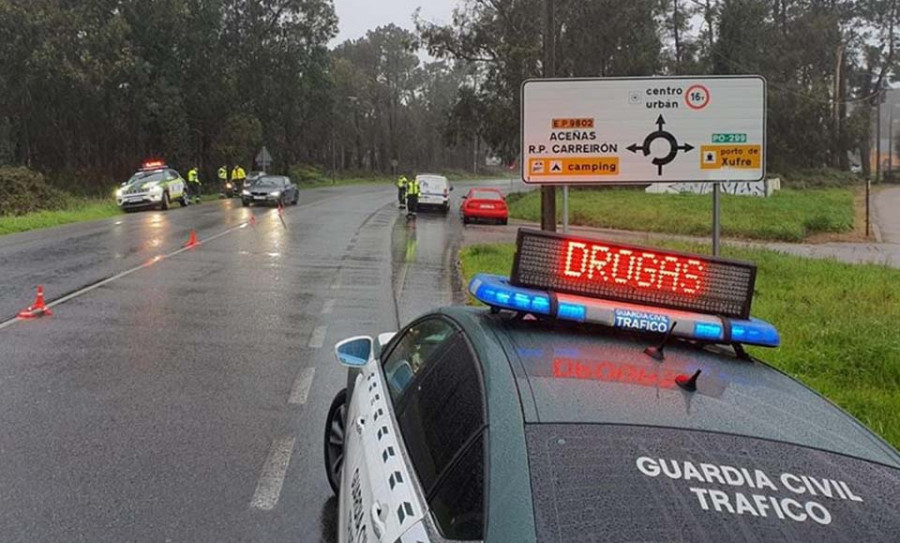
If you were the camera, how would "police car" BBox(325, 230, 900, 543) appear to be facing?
facing away from the viewer and to the left of the viewer

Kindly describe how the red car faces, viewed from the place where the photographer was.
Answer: facing away from the viewer

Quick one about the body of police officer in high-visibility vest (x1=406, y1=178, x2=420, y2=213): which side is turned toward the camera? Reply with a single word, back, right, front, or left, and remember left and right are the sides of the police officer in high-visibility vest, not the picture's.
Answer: back

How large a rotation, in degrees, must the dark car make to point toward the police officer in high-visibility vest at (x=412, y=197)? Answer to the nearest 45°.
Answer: approximately 90° to its left

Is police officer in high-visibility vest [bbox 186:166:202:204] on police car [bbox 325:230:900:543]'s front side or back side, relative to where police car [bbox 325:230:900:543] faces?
on the front side

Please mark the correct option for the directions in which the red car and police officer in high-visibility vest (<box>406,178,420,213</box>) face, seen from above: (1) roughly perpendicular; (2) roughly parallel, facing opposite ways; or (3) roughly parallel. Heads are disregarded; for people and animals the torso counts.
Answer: roughly parallel

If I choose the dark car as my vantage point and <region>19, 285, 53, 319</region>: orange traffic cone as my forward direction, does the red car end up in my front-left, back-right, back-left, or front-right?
front-left

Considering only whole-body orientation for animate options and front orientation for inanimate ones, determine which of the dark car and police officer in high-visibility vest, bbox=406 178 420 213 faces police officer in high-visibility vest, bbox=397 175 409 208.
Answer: police officer in high-visibility vest, bbox=406 178 420 213

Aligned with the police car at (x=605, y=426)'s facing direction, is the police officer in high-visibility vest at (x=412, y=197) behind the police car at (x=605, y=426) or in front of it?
in front

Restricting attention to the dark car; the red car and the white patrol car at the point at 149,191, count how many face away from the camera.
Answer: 1
